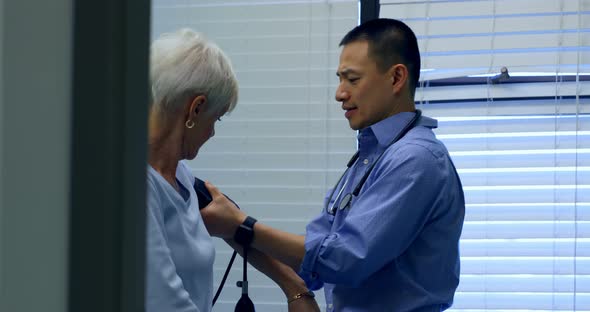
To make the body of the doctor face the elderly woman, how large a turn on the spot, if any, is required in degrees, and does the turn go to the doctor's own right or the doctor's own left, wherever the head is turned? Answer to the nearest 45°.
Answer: approximately 45° to the doctor's own left

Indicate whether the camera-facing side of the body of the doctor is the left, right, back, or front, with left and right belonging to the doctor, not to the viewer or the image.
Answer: left

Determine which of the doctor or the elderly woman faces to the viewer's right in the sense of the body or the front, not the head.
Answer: the elderly woman

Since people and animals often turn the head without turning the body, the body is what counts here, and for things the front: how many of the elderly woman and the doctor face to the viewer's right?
1

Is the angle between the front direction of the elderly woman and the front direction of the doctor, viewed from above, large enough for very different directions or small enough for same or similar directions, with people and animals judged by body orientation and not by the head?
very different directions

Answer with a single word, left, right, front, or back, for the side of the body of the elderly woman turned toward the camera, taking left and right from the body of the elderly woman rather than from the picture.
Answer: right
